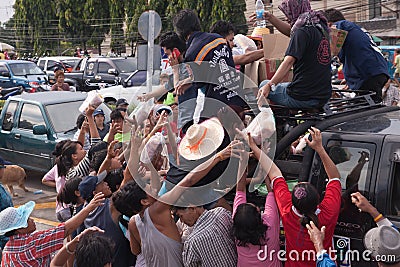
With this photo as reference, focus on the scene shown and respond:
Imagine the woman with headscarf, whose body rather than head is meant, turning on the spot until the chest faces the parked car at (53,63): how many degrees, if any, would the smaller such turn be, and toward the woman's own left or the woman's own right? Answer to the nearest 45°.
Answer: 0° — they already face it

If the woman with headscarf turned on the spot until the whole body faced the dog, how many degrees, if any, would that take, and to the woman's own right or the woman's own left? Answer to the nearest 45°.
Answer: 0° — they already face it

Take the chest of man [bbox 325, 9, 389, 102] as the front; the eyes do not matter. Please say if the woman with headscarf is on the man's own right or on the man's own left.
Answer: on the man's own left

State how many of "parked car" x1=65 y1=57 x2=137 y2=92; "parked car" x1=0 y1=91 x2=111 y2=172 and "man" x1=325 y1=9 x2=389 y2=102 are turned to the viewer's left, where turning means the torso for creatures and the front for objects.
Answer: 1

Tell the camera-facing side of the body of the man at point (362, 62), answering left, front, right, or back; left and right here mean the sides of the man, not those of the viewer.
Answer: left

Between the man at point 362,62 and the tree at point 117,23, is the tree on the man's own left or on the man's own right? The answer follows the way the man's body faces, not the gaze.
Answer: on the man's own right

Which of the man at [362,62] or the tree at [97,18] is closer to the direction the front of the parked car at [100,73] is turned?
the man
